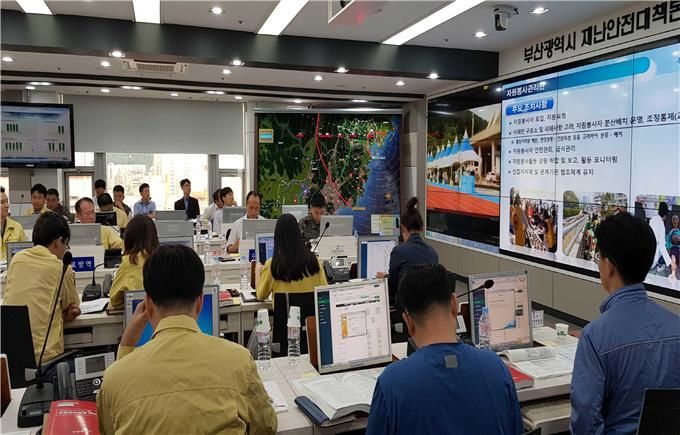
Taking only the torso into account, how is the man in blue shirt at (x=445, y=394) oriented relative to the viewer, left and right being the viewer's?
facing away from the viewer

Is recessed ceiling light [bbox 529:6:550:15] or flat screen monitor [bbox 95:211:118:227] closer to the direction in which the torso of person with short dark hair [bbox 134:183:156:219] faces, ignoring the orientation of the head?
the recessed ceiling light

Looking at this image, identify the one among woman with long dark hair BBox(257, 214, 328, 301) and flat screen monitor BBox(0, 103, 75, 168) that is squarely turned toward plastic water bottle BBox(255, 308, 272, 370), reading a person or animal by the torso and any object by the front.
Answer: the flat screen monitor

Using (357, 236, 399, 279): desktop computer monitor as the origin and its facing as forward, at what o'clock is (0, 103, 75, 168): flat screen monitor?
The flat screen monitor is roughly at 4 o'clock from the desktop computer monitor.

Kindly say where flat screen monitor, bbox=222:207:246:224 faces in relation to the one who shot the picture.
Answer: facing away from the viewer

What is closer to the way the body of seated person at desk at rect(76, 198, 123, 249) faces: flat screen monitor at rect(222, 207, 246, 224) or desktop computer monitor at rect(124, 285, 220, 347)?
the desktop computer monitor

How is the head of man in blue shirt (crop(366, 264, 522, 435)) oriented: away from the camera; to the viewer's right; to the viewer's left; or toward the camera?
away from the camera

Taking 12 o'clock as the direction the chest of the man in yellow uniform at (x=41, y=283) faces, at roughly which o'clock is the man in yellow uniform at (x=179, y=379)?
the man in yellow uniform at (x=179, y=379) is roughly at 4 o'clock from the man in yellow uniform at (x=41, y=283).

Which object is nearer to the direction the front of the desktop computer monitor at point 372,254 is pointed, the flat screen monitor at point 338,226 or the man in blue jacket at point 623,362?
the man in blue jacket

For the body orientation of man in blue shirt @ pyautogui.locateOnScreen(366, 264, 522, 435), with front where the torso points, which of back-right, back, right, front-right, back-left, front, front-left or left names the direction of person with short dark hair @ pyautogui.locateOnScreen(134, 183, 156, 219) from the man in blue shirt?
front-left

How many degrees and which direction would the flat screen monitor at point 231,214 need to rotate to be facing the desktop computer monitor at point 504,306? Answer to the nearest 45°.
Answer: approximately 180°

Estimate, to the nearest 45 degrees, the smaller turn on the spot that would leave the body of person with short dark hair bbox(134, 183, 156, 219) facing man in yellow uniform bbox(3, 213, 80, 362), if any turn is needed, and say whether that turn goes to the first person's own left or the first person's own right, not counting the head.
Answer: approximately 45° to the first person's own right

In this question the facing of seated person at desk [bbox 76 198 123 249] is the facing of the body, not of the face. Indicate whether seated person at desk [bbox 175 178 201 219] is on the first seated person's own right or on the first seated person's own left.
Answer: on the first seated person's own left

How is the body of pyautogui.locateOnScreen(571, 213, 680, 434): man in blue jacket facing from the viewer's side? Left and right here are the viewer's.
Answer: facing away from the viewer and to the left of the viewer

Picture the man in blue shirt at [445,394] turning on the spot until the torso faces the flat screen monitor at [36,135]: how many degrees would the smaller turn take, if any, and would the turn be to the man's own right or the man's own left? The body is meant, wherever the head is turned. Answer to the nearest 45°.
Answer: approximately 45° to the man's own left

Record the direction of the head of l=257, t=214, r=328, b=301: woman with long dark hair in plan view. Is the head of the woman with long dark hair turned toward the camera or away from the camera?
away from the camera
